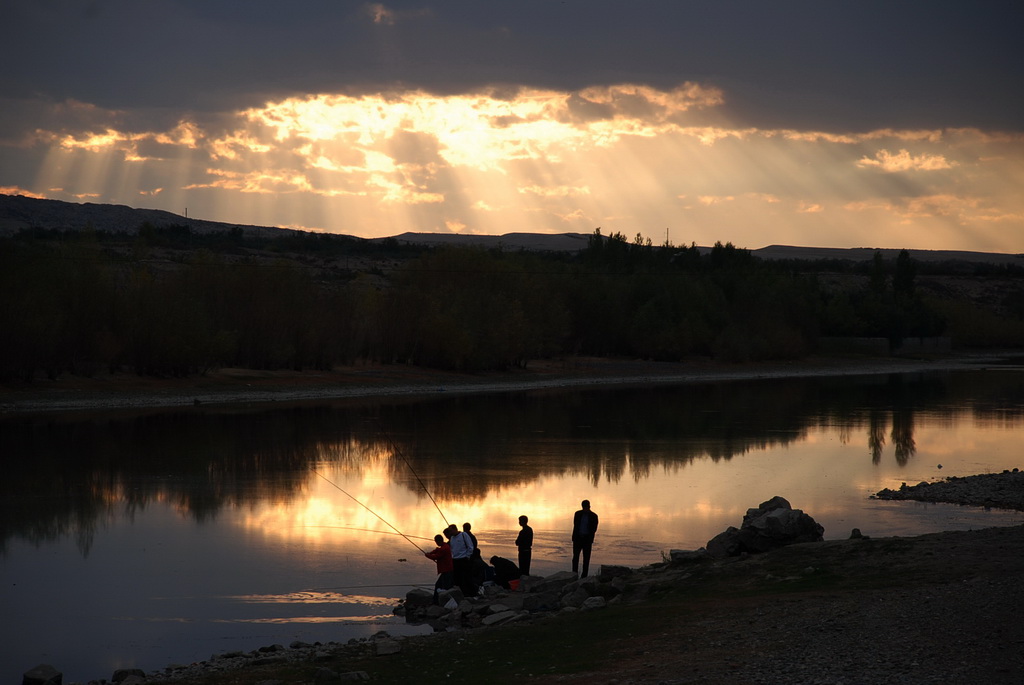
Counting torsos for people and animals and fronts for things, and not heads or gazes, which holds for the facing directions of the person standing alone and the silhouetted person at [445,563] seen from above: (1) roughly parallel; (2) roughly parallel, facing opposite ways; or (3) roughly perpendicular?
roughly perpendicular

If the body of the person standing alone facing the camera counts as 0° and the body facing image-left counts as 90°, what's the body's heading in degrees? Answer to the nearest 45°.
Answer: approximately 0°

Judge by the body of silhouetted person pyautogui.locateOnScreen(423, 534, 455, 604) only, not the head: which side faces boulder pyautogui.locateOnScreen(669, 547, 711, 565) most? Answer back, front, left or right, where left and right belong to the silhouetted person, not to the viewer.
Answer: back

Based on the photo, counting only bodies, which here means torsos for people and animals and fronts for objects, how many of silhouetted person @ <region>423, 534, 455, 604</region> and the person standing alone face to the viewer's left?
1

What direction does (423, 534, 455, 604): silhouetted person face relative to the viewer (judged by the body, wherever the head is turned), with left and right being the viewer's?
facing to the left of the viewer

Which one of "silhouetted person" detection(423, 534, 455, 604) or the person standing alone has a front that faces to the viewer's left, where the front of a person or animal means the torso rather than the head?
the silhouetted person

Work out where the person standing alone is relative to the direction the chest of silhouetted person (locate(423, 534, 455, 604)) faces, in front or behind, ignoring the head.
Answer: behind
